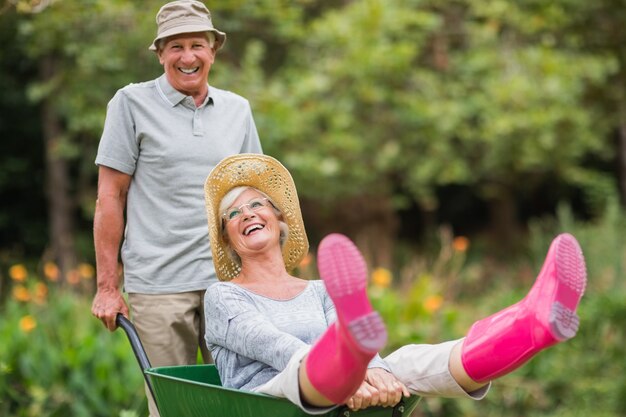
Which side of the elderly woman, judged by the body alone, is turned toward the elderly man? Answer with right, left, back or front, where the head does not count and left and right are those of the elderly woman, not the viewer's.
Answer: back

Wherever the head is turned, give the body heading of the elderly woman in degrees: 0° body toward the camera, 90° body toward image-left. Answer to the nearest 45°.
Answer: approximately 315°

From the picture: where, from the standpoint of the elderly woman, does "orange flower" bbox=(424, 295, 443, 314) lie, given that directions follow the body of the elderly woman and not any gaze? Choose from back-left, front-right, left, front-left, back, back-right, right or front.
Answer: back-left

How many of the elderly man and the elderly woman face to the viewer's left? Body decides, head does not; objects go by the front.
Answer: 0

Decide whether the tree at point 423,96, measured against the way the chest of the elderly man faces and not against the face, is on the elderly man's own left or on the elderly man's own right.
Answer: on the elderly man's own left

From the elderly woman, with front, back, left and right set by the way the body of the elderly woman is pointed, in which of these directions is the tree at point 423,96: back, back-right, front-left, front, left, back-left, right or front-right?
back-left

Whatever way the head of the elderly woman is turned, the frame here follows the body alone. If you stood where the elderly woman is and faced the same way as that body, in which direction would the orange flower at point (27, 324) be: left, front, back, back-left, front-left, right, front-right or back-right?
back
